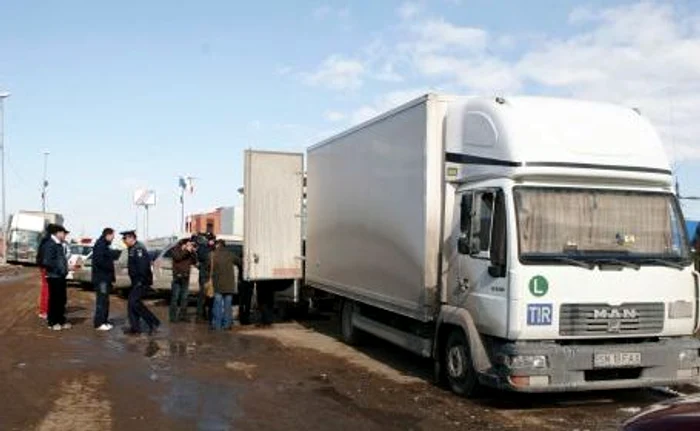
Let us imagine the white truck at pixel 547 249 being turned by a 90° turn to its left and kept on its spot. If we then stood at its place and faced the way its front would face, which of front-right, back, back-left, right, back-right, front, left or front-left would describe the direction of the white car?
left

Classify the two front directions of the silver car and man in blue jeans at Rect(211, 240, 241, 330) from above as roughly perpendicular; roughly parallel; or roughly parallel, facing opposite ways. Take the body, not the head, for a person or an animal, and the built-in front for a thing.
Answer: roughly perpendicular

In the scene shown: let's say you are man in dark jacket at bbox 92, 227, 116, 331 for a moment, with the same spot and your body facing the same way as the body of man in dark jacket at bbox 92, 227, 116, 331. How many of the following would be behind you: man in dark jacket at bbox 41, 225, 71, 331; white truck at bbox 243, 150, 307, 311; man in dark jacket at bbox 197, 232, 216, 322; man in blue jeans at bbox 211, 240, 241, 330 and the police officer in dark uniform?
1

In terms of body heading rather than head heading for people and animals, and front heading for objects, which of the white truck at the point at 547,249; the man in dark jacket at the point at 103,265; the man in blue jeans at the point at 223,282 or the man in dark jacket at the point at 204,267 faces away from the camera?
the man in blue jeans

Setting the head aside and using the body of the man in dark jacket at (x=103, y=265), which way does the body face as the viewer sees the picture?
to the viewer's right

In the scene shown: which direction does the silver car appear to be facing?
to the viewer's left

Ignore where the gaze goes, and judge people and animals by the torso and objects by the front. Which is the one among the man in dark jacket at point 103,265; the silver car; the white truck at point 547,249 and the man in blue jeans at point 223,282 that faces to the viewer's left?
the silver car

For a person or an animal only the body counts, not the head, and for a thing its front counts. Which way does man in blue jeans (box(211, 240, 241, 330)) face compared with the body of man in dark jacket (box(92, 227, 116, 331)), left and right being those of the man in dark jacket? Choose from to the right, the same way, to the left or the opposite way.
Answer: to the left
